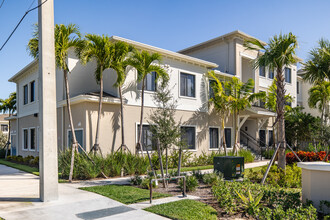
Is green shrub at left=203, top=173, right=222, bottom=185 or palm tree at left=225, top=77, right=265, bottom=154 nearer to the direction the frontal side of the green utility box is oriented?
the green shrub

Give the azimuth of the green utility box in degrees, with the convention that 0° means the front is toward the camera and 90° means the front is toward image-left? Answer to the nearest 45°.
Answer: approximately 315°

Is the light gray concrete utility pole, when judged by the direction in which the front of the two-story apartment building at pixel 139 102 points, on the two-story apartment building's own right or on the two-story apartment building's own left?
on the two-story apartment building's own right

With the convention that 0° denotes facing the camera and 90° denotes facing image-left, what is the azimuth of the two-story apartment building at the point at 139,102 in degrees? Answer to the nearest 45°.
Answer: approximately 315°

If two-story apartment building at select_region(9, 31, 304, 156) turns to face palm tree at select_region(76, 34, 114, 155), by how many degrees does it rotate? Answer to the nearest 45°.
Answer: approximately 45° to its right
